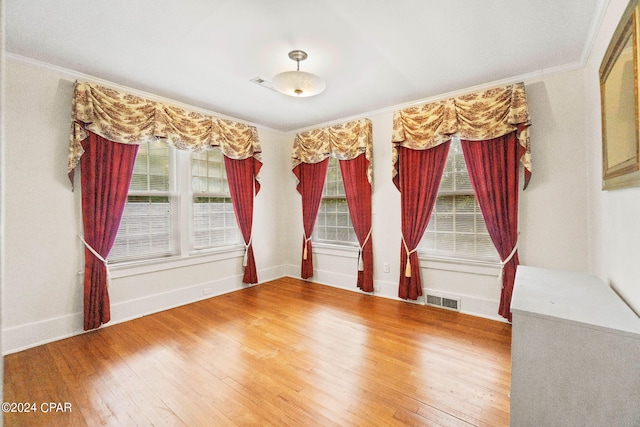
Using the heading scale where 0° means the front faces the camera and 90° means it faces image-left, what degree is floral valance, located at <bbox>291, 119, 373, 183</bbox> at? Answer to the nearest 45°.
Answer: approximately 45°

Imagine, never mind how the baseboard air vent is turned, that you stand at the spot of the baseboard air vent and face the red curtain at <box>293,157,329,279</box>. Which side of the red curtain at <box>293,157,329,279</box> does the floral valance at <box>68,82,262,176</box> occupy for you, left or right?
left

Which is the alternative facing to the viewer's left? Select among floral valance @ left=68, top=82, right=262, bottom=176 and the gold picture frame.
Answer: the gold picture frame

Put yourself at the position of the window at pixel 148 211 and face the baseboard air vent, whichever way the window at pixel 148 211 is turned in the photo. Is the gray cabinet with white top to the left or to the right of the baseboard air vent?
right

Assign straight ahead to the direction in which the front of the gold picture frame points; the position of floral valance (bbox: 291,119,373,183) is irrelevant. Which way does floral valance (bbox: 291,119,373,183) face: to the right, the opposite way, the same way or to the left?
to the left

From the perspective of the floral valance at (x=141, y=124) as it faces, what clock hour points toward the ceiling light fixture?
The ceiling light fixture is roughly at 12 o'clock from the floral valance.

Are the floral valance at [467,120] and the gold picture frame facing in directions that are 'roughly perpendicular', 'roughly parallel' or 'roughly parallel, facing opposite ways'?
roughly perpendicular

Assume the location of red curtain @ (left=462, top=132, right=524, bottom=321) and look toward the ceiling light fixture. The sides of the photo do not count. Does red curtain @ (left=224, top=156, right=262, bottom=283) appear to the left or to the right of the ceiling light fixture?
right

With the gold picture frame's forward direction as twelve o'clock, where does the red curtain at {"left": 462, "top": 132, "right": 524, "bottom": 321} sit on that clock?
The red curtain is roughly at 2 o'clock from the gold picture frame.

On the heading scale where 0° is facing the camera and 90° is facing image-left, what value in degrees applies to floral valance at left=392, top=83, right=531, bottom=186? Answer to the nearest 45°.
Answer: approximately 45°

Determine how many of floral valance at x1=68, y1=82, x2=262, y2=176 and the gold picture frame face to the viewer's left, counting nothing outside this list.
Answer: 1

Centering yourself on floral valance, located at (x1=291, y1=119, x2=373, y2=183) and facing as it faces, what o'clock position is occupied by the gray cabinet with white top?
The gray cabinet with white top is roughly at 10 o'clock from the floral valance.

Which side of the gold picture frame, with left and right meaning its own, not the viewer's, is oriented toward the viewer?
left
